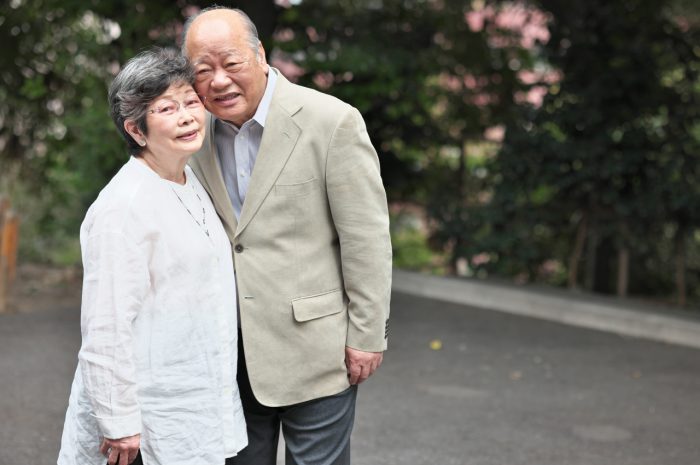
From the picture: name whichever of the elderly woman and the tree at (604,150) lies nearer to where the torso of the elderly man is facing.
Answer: the elderly woman

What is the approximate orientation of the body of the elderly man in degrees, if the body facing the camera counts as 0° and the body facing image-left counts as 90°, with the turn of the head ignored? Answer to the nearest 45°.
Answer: approximately 45°

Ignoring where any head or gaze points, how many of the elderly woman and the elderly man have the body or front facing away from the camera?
0

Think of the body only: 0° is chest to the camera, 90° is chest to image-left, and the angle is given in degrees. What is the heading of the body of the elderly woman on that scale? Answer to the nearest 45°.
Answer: approximately 315°

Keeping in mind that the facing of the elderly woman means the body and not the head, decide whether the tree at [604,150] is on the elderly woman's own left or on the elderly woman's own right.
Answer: on the elderly woman's own left

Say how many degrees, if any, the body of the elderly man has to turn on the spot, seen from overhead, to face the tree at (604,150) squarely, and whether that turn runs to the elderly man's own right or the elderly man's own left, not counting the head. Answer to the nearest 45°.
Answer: approximately 180°
